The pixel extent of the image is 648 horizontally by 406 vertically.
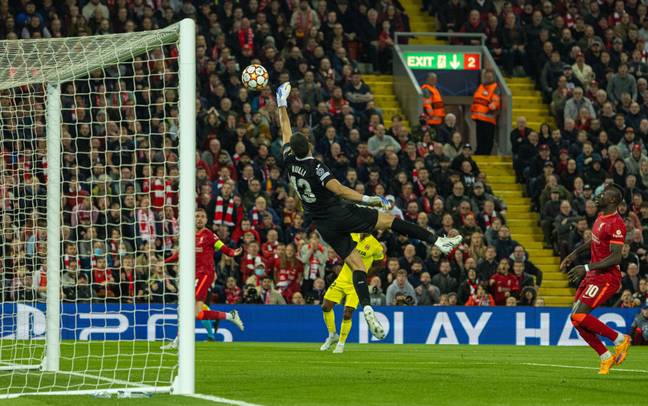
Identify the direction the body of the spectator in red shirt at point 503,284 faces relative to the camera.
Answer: toward the camera

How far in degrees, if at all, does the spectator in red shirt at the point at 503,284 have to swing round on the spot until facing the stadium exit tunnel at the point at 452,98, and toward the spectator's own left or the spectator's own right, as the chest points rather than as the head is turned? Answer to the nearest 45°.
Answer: approximately 180°

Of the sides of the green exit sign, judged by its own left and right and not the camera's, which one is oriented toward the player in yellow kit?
front

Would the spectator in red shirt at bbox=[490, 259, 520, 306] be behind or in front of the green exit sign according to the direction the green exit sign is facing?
in front

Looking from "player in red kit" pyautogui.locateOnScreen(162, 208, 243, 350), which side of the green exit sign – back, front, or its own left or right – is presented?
front

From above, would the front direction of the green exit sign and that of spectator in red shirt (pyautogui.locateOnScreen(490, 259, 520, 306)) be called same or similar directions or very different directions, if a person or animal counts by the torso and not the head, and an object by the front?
same or similar directions

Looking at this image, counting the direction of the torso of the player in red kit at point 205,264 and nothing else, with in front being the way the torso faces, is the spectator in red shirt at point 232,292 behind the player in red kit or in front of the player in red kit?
behind

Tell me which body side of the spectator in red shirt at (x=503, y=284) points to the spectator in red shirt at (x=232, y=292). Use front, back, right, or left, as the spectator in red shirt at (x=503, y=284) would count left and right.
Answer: right

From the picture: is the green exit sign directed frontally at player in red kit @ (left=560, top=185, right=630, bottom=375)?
yes

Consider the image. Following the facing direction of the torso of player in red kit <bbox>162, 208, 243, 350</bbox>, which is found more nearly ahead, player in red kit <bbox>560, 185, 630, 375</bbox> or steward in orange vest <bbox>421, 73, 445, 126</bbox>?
the player in red kit

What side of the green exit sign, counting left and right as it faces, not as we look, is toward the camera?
front

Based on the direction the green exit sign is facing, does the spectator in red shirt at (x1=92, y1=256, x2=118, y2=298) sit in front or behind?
in front
